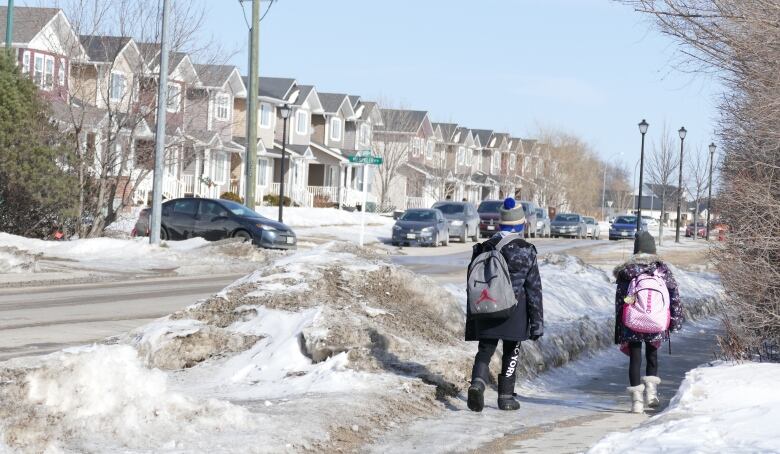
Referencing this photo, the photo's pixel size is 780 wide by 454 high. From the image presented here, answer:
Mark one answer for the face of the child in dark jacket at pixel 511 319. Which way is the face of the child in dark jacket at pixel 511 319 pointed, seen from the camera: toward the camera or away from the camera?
away from the camera

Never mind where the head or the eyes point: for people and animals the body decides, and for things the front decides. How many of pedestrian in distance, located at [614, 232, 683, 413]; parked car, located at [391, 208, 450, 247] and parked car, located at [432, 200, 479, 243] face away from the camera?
1

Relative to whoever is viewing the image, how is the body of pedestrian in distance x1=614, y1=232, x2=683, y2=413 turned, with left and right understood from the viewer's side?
facing away from the viewer

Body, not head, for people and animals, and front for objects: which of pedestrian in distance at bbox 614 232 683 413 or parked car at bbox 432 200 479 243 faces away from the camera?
the pedestrian in distance

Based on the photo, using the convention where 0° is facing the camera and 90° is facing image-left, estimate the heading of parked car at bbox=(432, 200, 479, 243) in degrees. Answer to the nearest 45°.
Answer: approximately 45°

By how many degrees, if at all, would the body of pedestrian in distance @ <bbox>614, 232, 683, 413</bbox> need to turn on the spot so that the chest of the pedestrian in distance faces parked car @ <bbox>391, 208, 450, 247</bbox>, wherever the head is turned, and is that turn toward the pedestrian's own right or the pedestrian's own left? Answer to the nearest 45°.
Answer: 0° — they already face it

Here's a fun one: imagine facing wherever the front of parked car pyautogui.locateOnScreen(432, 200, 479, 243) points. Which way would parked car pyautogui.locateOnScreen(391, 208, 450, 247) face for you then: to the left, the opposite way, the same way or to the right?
the same way

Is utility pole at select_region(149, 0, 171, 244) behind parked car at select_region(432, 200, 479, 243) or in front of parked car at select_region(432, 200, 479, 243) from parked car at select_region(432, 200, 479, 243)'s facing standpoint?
in front

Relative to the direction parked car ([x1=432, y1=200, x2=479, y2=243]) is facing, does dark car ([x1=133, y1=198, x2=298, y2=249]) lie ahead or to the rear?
ahead

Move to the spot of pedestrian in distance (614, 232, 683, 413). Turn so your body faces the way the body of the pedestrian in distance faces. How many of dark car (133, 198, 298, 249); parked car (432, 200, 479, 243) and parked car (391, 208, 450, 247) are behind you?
0

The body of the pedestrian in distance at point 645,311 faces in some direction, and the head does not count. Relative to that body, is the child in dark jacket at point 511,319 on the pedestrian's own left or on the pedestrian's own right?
on the pedestrian's own left

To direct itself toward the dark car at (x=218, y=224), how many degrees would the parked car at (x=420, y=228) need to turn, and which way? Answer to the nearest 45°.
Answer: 0° — it already faces it

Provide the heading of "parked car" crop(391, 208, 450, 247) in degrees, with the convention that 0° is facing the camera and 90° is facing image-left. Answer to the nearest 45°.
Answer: approximately 45°

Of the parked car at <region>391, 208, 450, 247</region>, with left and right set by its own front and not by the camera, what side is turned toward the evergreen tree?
right
